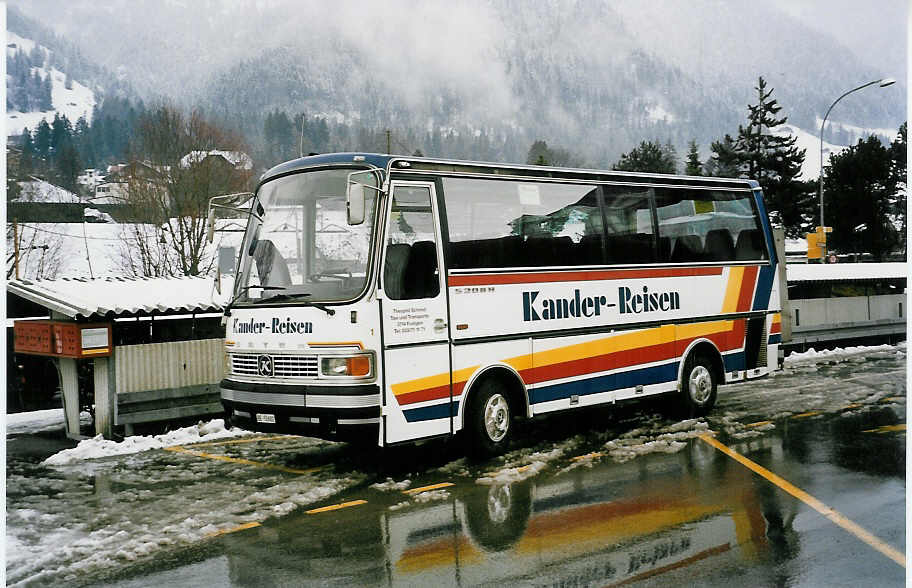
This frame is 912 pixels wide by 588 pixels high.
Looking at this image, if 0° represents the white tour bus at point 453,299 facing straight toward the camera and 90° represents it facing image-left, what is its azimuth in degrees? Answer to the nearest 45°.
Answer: approximately 45°

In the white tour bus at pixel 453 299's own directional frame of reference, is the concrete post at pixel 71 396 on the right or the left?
on its right

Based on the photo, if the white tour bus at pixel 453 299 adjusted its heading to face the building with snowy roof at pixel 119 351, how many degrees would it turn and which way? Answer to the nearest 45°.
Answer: approximately 90° to its right

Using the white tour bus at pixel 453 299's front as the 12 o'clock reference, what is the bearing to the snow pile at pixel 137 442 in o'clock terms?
The snow pile is roughly at 2 o'clock from the white tour bus.

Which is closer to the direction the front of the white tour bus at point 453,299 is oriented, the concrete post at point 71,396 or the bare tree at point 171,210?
the concrete post
